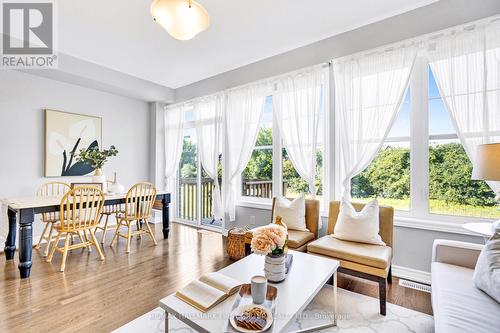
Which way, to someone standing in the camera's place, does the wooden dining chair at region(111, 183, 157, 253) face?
facing away from the viewer and to the left of the viewer

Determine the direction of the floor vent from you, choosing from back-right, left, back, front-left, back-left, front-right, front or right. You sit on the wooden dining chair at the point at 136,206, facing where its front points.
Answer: back

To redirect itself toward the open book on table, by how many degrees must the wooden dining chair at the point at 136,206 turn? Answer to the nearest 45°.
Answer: approximately 135° to its left

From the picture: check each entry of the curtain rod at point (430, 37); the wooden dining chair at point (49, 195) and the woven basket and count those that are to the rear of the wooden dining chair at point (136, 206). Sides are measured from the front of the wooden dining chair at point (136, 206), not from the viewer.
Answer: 2

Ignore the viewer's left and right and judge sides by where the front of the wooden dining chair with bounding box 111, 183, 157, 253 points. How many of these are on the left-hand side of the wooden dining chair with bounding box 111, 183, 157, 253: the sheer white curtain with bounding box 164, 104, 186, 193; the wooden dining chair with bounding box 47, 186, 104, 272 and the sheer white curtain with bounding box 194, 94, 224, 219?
1

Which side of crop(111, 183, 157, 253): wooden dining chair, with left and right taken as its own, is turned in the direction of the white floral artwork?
front

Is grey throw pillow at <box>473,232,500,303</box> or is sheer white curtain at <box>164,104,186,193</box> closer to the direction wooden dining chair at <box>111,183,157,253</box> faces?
the sheer white curtain

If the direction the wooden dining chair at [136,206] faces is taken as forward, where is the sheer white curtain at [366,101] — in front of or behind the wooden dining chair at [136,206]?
behind

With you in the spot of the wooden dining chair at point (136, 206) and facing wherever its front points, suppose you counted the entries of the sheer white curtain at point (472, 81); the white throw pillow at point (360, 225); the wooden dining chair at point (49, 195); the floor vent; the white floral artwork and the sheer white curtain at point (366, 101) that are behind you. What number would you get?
4

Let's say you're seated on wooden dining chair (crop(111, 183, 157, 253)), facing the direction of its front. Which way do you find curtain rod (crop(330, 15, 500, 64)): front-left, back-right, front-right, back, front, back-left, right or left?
back

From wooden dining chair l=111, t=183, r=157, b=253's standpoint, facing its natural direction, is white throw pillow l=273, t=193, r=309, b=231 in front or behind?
behind

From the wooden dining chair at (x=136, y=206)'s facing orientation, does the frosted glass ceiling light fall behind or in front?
behind

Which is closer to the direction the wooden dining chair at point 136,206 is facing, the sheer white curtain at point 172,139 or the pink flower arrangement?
the sheer white curtain
